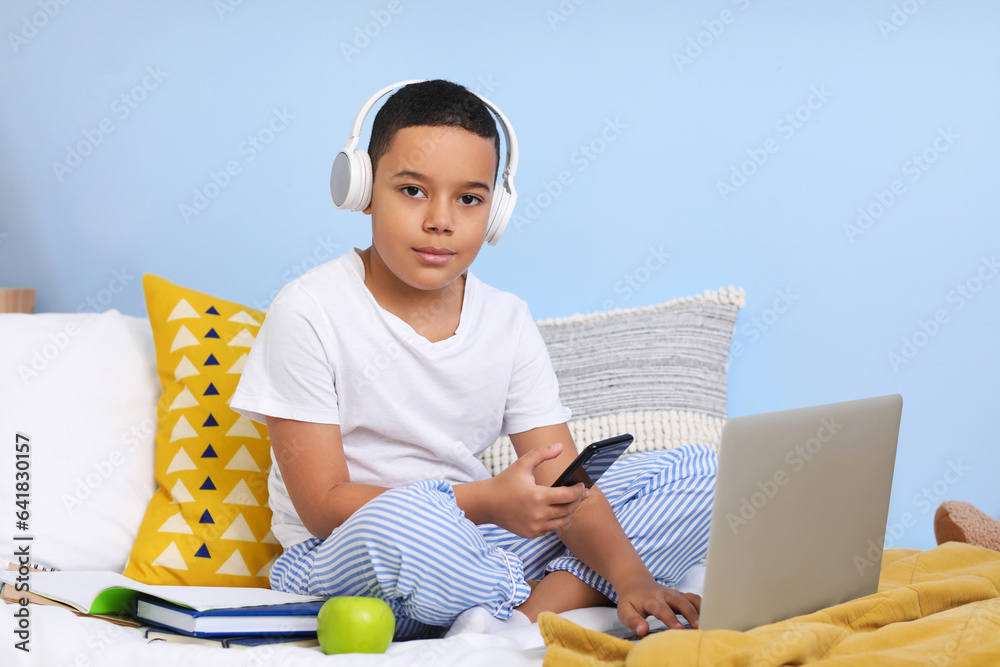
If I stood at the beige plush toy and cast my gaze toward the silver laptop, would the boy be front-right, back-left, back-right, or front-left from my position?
front-right

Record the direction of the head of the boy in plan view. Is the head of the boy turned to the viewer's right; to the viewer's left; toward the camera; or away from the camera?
toward the camera

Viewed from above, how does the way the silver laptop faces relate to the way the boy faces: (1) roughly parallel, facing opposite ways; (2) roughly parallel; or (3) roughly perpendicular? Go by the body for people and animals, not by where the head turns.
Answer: roughly parallel, facing opposite ways

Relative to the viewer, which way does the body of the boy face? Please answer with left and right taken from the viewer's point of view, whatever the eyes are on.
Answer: facing the viewer and to the right of the viewer

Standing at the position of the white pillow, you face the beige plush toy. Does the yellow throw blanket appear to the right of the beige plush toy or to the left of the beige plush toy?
right
